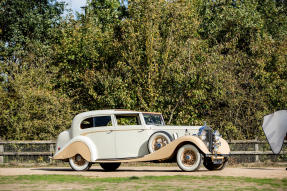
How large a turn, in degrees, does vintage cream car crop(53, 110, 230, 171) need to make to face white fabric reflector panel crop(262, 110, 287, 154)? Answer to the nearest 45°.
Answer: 0° — it already faces it

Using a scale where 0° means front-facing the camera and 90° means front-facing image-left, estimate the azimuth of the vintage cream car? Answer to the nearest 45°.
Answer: approximately 315°
